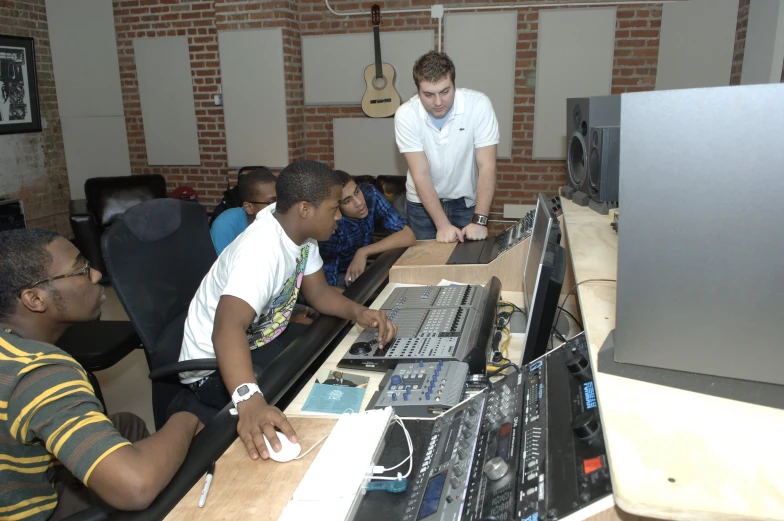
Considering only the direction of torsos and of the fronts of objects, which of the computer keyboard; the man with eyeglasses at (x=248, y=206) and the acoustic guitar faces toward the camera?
the acoustic guitar

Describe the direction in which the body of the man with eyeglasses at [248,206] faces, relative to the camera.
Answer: to the viewer's right

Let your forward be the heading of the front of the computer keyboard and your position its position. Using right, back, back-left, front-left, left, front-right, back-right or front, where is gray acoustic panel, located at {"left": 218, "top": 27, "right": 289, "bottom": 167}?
right

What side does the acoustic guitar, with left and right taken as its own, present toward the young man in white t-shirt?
front

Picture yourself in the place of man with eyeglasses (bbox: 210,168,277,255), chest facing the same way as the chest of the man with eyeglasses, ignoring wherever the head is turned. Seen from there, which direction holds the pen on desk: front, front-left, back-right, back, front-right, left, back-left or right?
right

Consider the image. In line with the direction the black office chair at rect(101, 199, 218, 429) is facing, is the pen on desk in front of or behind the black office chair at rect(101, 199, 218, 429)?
in front

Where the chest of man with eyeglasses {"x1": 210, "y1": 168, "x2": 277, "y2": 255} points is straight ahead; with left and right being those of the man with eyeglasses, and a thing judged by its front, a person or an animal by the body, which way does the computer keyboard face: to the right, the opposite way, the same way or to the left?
the opposite way

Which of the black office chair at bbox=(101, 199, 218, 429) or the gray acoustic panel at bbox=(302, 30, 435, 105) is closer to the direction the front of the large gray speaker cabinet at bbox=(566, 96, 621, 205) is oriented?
the black office chair

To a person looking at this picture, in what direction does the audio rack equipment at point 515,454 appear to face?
facing to the left of the viewer

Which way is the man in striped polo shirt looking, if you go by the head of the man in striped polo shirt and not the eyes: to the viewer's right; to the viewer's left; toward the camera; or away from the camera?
to the viewer's right

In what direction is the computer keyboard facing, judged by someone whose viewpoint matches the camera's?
facing to the left of the viewer

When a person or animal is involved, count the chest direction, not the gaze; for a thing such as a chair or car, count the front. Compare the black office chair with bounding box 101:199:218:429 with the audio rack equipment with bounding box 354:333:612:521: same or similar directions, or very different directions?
very different directions
